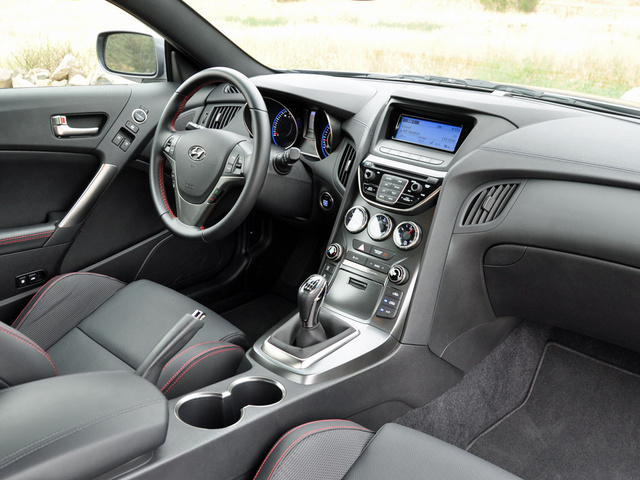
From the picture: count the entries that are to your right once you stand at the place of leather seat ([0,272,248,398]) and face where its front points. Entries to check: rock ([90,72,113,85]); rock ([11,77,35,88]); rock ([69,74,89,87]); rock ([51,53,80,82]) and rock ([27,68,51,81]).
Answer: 0

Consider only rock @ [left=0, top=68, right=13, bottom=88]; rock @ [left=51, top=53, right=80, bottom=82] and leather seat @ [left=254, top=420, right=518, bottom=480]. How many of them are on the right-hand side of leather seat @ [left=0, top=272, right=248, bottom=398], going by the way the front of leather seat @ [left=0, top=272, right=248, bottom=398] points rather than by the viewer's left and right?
1

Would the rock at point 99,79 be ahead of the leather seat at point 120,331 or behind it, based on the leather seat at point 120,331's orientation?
ahead

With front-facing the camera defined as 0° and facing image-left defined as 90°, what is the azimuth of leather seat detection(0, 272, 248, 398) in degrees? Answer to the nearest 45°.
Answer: approximately 225°

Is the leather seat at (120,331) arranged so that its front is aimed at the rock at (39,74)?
no

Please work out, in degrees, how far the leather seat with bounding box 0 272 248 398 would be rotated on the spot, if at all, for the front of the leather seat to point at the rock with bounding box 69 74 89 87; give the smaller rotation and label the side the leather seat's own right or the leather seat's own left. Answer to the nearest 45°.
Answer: approximately 45° to the leather seat's own left

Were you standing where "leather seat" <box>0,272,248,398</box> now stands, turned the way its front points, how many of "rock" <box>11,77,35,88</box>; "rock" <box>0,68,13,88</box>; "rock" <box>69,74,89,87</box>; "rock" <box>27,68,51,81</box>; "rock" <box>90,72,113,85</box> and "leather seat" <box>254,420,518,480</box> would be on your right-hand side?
1

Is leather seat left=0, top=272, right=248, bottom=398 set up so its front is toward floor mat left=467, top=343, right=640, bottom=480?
no

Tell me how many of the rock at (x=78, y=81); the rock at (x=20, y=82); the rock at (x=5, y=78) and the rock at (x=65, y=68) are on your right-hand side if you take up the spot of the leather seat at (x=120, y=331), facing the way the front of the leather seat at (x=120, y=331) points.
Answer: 0

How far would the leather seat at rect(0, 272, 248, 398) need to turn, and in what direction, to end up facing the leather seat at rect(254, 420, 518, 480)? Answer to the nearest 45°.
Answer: approximately 90° to its right

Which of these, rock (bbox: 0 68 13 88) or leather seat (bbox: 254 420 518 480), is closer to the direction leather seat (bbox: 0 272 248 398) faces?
the rock

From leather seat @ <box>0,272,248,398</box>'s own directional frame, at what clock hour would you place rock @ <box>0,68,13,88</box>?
The rock is roughly at 10 o'clock from the leather seat.

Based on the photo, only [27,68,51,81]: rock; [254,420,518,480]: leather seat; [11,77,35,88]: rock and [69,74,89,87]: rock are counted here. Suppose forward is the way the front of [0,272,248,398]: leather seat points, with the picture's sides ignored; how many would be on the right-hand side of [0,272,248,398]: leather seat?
1

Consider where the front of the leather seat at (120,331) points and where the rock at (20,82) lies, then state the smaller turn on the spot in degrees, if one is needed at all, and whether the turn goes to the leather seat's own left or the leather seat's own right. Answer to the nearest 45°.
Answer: approximately 45° to the leather seat's own left

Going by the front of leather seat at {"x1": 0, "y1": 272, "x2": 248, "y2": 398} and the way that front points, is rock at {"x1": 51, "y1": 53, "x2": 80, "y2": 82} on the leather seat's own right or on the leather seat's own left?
on the leather seat's own left

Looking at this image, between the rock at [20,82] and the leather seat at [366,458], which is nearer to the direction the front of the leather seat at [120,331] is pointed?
the rock

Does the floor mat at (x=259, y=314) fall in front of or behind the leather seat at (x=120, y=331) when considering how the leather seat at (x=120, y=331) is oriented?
in front
